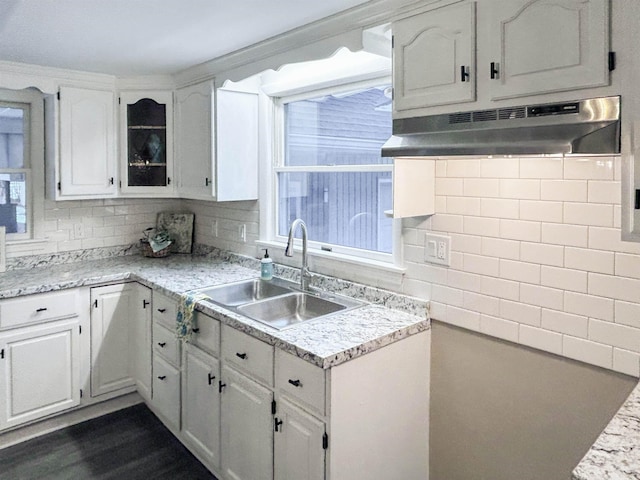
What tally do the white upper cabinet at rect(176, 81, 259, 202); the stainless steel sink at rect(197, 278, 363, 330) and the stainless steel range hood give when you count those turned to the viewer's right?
0

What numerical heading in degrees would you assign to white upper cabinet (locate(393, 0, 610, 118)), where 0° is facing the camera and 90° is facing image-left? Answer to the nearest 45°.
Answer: approximately 45°

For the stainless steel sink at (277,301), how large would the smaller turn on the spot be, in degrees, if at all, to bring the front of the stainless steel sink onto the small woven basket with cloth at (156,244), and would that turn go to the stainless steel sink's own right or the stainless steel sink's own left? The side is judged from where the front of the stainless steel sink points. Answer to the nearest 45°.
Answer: approximately 90° to the stainless steel sink's own right

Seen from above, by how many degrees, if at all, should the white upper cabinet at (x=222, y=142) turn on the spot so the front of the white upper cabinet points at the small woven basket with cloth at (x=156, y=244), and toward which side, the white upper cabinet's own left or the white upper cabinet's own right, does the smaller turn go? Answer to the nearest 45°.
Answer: approximately 90° to the white upper cabinet's own right

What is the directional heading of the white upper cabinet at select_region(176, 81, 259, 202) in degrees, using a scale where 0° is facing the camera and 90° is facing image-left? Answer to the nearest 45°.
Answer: approximately 45°

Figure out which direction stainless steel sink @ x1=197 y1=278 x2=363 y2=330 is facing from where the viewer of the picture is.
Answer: facing the viewer and to the left of the viewer

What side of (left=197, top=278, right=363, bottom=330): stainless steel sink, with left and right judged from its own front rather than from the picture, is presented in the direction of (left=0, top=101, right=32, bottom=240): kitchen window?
right

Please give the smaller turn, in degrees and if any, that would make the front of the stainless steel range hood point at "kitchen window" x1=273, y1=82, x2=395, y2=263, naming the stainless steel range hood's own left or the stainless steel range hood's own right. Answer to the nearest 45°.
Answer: approximately 90° to the stainless steel range hood's own right

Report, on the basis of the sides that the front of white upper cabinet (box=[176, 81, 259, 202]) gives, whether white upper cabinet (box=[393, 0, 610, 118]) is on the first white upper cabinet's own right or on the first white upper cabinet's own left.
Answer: on the first white upper cabinet's own left

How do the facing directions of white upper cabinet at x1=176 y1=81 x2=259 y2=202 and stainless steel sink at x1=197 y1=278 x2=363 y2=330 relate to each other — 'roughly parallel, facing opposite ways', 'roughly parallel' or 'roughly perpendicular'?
roughly parallel

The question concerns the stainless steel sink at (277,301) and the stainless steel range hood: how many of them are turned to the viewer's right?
0

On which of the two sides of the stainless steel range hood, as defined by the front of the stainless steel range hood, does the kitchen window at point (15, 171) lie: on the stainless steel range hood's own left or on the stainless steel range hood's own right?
on the stainless steel range hood's own right

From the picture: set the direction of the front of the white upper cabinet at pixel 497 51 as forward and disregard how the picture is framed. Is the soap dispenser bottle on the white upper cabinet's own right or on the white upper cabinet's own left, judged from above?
on the white upper cabinet's own right

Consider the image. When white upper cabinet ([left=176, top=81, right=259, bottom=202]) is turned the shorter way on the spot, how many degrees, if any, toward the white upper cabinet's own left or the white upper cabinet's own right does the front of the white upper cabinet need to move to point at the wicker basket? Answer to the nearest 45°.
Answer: approximately 90° to the white upper cabinet's own right
